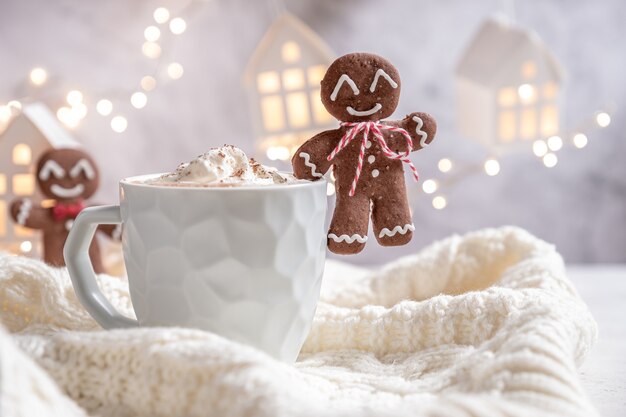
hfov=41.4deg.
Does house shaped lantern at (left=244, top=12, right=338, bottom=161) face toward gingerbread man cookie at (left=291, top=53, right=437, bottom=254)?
yes

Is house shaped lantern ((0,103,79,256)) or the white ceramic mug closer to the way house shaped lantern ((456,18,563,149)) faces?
the white ceramic mug

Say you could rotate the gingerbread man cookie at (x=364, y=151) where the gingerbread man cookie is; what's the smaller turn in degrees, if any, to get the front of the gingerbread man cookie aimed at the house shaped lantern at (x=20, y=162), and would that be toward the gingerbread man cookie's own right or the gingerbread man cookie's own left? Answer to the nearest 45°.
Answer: approximately 135° to the gingerbread man cookie's own right

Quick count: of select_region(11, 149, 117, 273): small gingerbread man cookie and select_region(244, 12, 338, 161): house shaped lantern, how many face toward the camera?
2

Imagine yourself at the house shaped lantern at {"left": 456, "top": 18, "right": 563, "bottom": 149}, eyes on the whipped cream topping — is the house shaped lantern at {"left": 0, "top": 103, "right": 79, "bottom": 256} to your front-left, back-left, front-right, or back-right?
front-right

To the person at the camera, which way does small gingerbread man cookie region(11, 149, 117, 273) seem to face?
facing the viewer

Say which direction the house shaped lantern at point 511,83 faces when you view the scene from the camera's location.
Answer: facing the viewer and to the right of the viewer

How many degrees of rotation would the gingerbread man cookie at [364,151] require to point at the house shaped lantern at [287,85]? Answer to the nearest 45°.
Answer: approximately 180°

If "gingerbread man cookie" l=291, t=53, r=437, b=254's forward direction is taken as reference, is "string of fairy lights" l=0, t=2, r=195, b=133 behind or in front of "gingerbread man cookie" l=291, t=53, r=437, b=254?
behind

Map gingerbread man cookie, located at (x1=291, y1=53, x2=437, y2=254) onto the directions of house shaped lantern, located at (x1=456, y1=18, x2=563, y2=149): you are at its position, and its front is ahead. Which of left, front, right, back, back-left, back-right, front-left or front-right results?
front-right

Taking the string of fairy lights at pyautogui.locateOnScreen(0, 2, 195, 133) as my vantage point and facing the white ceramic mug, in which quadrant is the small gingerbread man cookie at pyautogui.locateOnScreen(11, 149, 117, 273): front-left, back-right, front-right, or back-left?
front-right
